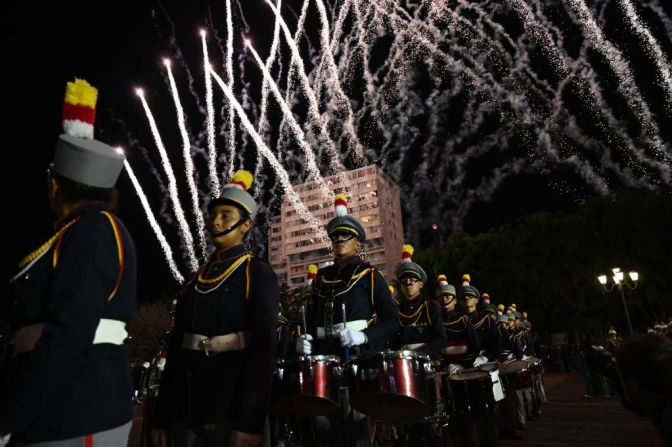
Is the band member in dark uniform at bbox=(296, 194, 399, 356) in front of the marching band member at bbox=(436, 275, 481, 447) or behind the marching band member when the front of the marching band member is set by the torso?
in front

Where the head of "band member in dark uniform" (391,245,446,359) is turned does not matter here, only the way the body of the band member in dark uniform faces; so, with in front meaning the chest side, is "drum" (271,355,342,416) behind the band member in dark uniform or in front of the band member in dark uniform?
in front

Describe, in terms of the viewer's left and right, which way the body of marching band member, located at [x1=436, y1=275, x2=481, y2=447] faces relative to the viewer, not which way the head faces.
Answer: facing the viewer and to the left of the viewer

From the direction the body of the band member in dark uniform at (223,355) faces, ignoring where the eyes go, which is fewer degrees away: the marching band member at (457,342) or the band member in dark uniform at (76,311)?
the band member in dark uniform

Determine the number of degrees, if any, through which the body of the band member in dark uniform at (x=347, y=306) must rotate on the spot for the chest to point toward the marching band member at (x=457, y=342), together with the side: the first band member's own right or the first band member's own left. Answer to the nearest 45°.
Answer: approximately 180°

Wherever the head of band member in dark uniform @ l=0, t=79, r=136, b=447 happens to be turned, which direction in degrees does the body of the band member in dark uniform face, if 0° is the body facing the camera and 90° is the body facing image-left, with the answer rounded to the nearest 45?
approximately 90°

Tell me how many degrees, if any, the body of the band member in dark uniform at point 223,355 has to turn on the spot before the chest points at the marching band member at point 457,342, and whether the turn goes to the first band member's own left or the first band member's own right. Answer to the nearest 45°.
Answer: approximately 180°

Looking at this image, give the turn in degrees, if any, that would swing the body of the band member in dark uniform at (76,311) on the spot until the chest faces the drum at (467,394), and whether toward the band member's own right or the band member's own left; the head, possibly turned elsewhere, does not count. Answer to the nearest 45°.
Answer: approximately 135° to the band member's own right

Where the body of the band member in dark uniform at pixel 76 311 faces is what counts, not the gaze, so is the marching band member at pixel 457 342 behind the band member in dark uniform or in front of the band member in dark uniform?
behind
